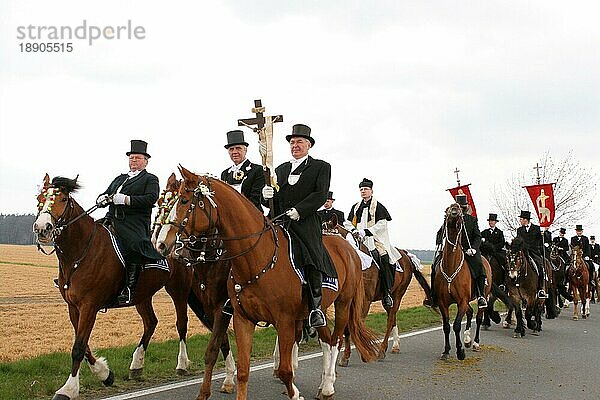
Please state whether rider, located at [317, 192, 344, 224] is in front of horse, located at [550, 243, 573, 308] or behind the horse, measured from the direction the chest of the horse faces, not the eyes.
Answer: in front

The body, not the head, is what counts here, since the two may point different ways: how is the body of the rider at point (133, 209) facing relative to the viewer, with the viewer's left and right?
facing the viewer and to the left of the viewer

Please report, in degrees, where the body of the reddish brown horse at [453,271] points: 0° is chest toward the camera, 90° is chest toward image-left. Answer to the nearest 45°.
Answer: approximately 0°

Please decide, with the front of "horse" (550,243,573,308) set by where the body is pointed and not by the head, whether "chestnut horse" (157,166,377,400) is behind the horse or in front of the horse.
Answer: in front

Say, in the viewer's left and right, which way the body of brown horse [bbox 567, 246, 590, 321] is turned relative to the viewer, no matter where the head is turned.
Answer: facing the viewer

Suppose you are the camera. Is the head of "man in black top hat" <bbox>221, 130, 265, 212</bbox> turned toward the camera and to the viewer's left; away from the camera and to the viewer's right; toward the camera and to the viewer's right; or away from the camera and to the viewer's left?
toward the camera and to the viewer's left

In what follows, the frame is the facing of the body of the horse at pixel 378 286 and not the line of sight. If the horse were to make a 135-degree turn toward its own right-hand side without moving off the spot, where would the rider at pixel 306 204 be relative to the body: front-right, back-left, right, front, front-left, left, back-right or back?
back

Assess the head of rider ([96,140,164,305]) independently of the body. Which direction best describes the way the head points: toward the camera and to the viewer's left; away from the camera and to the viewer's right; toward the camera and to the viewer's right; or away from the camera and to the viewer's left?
toward the camera and to the viewer's left

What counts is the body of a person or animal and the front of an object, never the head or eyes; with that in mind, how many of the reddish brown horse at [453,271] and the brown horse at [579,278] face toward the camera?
2

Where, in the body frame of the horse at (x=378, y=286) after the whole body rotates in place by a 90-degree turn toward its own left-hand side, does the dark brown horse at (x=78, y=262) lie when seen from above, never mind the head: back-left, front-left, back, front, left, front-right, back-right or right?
right

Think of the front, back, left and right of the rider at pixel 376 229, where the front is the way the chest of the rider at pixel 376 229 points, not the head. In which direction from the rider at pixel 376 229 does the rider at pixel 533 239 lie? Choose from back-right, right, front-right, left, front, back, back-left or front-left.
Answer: back
